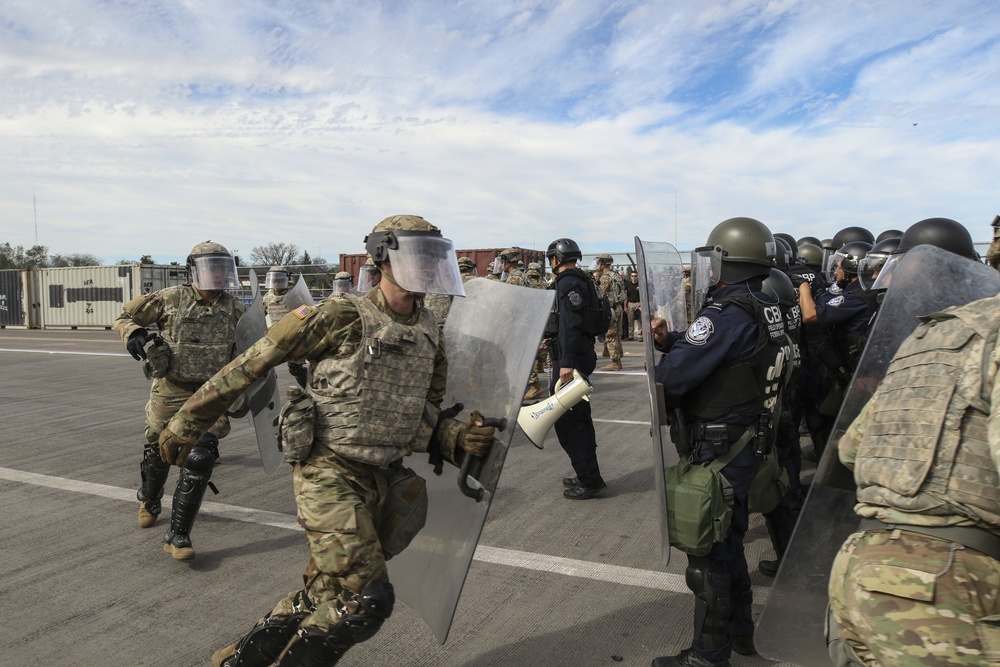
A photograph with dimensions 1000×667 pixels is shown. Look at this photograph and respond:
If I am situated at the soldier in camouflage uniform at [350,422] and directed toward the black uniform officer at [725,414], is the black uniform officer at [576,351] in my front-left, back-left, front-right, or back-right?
front-left

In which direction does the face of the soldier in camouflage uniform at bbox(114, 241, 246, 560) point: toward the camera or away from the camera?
toward the camera

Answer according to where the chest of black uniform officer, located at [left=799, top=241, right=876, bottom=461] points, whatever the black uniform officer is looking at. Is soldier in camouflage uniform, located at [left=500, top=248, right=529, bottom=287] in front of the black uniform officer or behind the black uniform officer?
in front

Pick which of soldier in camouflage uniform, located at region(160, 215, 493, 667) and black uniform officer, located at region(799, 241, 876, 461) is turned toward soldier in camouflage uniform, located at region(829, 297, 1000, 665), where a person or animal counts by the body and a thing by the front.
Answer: soldier in camouflage uniform, located at region(160, 215, 493, 667)

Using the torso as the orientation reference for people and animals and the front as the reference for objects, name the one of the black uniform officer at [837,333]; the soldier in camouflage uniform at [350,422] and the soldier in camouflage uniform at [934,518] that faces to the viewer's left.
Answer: the black uniform officer

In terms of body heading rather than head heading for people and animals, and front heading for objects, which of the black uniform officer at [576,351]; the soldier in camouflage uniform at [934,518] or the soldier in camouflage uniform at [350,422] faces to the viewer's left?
the black uniform officer

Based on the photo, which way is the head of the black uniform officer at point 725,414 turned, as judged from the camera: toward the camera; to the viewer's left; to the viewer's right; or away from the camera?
to the viewer's left

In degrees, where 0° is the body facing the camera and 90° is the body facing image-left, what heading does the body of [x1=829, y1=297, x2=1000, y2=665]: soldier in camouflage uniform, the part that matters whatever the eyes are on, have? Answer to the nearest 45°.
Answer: approximately 225°

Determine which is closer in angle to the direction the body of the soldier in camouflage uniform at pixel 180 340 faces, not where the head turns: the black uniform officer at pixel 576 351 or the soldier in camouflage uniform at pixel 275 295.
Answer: the black uniform officer

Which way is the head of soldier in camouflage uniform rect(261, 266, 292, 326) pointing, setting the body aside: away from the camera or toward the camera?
toward the camera

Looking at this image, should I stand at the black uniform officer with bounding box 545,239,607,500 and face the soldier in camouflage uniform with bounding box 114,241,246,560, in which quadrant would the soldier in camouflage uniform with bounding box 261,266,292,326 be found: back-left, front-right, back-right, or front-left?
front-right

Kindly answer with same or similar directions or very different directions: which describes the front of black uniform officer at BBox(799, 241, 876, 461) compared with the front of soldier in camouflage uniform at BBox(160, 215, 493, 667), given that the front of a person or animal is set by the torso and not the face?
very different directions

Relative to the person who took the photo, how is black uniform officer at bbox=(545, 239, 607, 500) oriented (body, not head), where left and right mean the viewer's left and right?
facing to the left of the viewer

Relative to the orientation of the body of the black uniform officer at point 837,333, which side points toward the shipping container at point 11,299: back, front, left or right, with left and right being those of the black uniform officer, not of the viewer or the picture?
front

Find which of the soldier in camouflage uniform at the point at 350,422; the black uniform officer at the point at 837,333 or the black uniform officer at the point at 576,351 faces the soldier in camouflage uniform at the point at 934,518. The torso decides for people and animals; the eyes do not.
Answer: the soldier in camouflage uniform at the point at 350,422

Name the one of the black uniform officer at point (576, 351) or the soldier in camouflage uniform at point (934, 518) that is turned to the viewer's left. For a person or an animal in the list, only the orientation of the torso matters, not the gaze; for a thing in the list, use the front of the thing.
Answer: the black uniform officer

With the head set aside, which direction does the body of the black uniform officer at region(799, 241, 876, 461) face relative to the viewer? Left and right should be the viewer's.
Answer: facing to the left of the viewer

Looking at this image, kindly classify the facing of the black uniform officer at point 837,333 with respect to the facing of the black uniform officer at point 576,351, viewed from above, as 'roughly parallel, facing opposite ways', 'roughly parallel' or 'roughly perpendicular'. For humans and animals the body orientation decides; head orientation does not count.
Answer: roughly parallel

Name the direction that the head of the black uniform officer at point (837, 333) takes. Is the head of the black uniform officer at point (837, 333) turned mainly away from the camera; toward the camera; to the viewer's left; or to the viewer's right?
to the viewer's left
